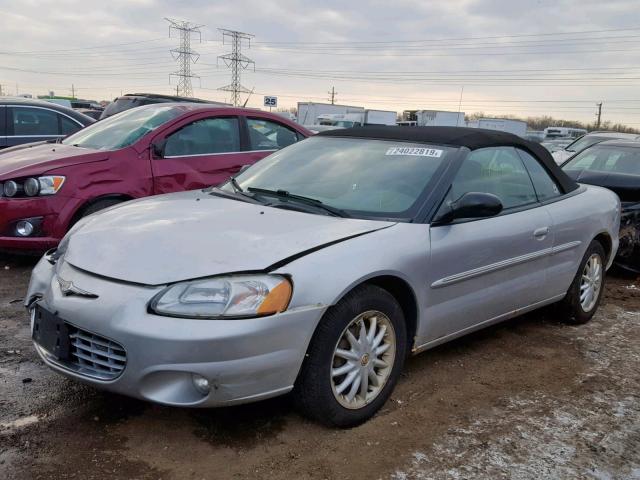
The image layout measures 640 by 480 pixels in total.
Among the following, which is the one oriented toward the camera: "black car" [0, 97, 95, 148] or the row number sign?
the row number sign

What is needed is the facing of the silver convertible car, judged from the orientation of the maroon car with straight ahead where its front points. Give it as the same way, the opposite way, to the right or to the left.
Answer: the same way

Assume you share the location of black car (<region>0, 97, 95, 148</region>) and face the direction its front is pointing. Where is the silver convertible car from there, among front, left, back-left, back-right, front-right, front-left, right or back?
left

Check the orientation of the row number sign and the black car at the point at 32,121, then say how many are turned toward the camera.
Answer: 1

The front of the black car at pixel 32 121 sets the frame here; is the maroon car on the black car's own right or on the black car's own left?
on the black car's own left

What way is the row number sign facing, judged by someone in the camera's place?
facing the viewer

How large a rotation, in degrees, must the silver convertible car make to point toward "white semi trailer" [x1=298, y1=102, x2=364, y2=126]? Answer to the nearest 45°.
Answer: approximately 135° to its right

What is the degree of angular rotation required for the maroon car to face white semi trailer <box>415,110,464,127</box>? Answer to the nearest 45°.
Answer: approximately 180°

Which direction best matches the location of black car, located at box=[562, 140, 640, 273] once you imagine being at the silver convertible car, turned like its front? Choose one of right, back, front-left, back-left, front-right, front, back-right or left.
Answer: back

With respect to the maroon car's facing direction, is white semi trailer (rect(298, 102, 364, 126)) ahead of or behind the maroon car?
behind

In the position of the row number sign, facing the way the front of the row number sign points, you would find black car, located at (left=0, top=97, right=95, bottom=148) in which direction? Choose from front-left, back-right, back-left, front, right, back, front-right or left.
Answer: front

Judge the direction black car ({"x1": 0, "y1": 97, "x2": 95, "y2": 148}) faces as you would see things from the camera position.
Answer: facing to the left of the viewer
